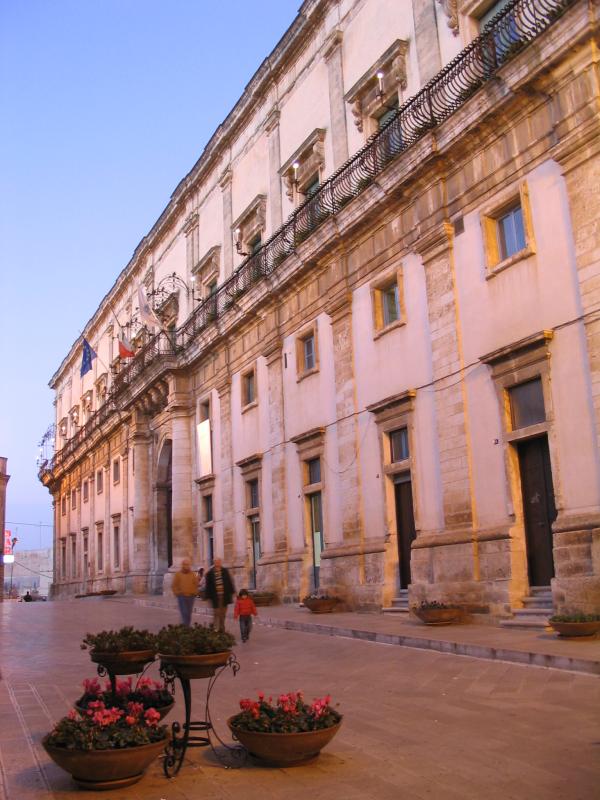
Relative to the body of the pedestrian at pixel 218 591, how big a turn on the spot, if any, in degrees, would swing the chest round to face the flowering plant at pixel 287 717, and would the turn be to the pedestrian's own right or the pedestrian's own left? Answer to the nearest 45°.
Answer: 0° — they already face it

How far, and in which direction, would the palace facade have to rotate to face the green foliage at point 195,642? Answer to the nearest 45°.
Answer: approximately 45° to its left

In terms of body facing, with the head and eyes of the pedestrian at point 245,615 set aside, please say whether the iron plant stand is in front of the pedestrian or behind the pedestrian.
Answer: in front

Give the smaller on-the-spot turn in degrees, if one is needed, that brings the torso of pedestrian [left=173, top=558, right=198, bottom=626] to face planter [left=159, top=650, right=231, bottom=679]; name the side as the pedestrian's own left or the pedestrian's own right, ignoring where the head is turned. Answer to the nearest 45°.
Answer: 0° — they already face it

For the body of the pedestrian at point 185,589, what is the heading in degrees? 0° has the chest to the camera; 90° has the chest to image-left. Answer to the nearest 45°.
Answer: approximately 0°

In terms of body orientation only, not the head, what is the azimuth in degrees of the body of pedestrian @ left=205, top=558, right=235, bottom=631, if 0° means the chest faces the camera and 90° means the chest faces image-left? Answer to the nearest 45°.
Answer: approximately 0°

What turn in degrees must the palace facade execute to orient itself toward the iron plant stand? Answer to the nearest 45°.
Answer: approximately 45° to its left

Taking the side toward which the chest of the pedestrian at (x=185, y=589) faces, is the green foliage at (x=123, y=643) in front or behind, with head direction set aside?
in front

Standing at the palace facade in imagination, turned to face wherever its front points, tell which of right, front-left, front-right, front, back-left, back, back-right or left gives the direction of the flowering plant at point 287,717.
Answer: front-left
